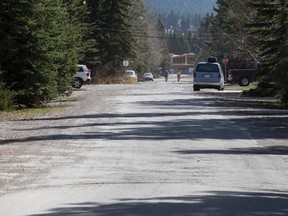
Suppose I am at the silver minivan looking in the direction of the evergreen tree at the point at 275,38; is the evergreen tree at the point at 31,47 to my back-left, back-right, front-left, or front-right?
front-right

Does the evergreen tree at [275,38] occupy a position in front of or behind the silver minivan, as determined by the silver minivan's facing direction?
behind

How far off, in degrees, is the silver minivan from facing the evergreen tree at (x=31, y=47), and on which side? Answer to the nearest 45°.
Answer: approximately 135° to its left

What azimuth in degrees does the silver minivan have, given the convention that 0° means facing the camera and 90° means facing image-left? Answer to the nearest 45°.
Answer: approximately 180°

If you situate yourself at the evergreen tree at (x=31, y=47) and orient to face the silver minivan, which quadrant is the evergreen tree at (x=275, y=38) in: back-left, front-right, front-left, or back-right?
front-right

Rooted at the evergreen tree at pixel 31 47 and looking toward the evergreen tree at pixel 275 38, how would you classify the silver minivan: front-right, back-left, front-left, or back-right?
front-left
